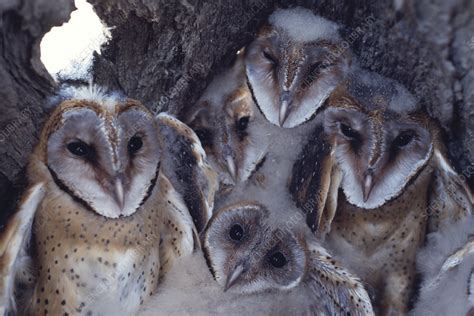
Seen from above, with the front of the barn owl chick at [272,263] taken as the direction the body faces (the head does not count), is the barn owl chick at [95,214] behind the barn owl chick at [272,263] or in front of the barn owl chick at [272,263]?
in front

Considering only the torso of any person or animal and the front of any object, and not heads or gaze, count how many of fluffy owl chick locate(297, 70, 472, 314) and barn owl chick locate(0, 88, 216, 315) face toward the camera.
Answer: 2

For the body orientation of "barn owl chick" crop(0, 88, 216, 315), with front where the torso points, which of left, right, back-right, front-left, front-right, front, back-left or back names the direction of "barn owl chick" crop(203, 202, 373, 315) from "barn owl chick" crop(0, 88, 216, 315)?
left
